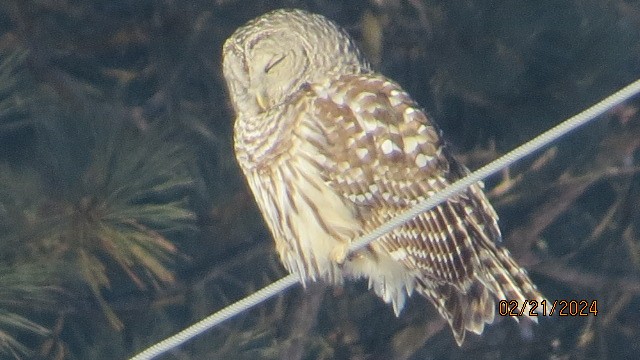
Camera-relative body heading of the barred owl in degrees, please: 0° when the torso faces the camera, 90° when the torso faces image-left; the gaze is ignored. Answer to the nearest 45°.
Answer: approximately 45°
